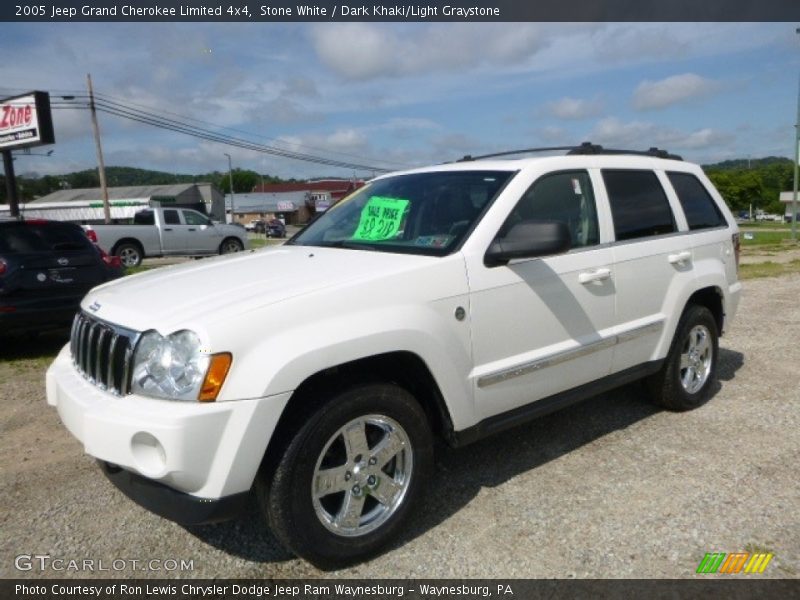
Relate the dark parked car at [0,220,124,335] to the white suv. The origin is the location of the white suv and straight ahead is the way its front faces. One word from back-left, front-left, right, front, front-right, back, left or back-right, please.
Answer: right

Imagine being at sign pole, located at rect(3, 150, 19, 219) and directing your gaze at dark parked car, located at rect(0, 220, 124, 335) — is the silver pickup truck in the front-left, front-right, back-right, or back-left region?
front-left

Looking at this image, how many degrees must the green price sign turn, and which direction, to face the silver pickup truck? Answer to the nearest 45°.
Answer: approximately 90° to its right

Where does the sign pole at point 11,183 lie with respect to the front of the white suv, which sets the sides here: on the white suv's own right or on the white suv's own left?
on the white suv's own right

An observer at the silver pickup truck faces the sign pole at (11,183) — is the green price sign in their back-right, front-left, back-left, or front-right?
back-left

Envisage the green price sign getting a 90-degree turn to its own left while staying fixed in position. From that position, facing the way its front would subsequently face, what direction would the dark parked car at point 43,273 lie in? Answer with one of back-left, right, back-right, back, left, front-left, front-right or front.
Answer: back

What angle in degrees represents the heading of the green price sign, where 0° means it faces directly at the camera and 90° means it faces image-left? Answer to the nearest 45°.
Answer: approximately 45°

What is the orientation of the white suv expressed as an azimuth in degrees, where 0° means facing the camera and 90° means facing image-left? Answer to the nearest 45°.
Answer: approximately 45°

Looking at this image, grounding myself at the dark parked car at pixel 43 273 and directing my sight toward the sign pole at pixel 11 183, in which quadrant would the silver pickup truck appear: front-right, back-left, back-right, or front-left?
front-right

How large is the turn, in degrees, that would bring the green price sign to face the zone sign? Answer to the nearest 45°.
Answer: approximately 90° to its right

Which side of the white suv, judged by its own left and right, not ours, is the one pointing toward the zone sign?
right

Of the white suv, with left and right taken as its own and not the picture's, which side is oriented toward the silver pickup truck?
right
